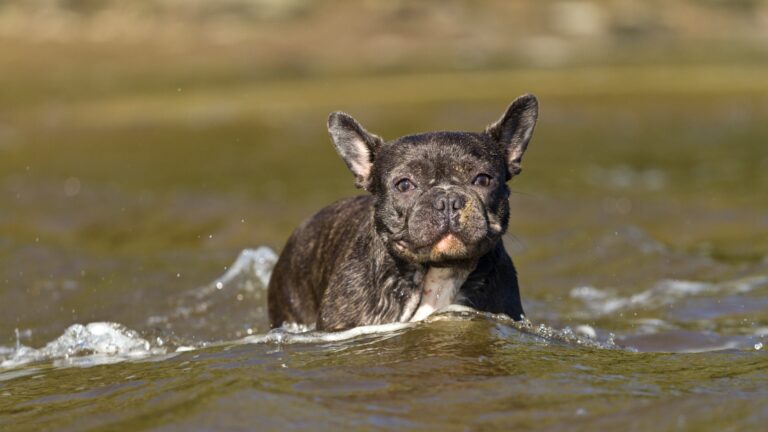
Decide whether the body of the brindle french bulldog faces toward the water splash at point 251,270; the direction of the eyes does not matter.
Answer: no

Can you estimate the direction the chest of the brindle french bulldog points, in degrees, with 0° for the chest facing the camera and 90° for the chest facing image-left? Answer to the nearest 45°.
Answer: approximately 315°

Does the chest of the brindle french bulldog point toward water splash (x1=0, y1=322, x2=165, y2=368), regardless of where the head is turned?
no
